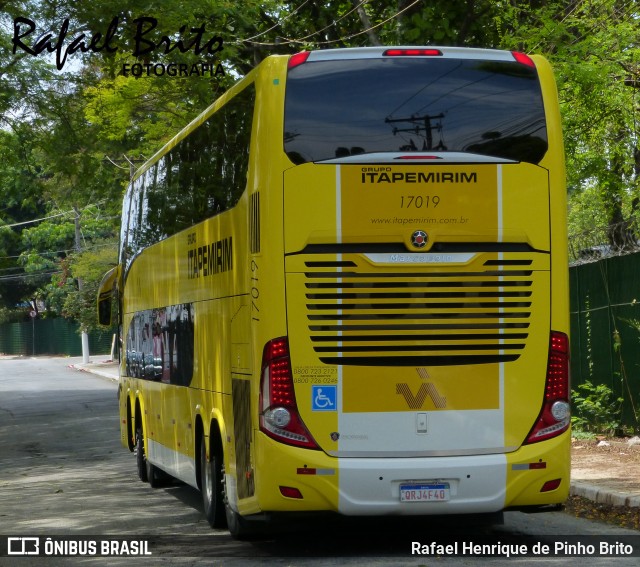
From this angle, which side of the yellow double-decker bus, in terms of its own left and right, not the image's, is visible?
back
